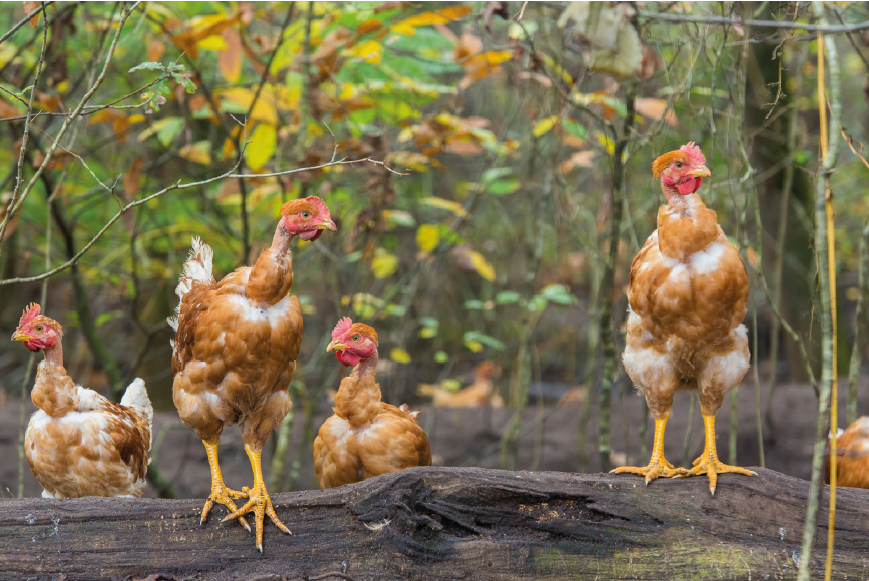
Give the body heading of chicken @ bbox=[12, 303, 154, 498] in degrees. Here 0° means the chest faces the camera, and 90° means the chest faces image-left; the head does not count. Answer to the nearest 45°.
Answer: approximately 45°

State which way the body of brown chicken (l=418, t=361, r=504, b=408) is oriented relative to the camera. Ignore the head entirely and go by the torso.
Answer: to the viewer's right

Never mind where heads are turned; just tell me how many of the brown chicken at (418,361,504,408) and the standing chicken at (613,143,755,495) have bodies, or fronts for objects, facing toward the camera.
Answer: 1

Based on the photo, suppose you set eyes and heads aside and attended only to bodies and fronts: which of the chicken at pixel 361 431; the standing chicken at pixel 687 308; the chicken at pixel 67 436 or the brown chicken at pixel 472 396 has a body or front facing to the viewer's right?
the brown chicken

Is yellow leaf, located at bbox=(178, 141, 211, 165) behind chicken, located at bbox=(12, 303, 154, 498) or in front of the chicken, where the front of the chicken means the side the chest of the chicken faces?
behind

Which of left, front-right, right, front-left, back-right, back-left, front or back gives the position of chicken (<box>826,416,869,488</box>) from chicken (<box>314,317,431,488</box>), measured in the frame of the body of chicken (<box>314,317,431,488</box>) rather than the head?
back-left

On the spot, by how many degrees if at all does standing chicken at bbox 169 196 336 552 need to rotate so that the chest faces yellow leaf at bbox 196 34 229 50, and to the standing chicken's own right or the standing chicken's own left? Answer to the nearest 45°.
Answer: approximately 135° to the standing chicken's own left

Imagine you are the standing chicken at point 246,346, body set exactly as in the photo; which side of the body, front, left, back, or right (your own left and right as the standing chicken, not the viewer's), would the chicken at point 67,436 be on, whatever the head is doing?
back

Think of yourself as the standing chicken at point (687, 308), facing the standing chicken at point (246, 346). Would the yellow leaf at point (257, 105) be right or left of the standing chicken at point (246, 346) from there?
right

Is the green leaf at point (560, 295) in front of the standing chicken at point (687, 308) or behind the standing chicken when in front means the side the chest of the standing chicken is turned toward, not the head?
behind
